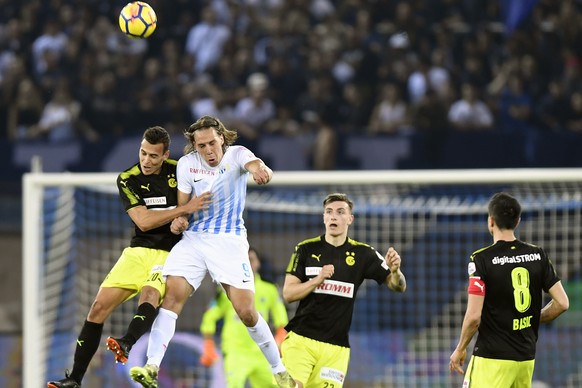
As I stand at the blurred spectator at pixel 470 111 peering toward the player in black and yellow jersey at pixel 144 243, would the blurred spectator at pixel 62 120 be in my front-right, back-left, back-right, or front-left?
front-right

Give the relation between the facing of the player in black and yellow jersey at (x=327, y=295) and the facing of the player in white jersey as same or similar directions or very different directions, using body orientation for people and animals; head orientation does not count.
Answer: same or similar directions

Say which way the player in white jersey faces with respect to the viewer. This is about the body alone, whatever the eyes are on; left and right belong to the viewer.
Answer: facing the viewer

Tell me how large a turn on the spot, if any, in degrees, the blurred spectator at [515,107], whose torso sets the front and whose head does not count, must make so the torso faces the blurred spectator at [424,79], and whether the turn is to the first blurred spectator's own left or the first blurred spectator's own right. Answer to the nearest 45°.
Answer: approximately 90° to the first blurred spectator's own right

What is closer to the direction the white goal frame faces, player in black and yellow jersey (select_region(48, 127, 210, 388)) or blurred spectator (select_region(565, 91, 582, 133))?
the player in black and yellow jersey

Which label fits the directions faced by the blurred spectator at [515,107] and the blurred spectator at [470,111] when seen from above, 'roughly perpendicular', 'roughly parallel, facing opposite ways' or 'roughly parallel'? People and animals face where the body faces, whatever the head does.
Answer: roughly parallel

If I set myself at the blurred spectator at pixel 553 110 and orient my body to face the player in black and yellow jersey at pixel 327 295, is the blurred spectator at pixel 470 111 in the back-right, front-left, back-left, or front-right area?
front-right

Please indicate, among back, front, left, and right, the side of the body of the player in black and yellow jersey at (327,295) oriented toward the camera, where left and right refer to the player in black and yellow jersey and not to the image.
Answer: front

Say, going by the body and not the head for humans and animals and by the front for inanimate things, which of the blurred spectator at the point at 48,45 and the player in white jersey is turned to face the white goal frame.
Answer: the blurred spectator

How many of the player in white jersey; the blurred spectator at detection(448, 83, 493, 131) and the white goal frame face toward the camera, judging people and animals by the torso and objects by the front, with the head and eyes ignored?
3

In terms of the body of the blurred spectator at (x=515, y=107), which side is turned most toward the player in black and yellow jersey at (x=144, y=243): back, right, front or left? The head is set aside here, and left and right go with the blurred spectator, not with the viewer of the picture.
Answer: front

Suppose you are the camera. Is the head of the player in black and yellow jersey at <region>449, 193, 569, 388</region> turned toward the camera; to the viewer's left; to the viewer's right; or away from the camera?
away from the camera
